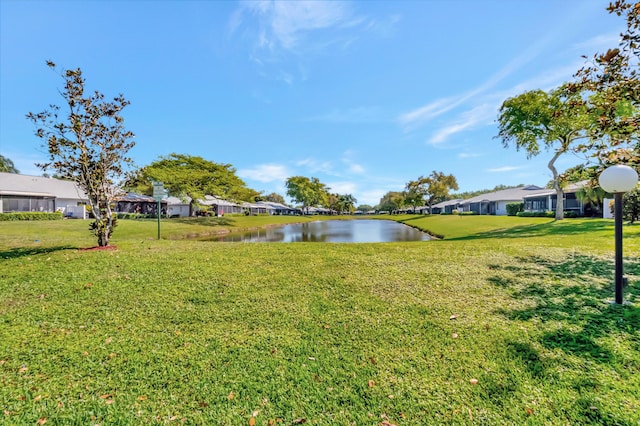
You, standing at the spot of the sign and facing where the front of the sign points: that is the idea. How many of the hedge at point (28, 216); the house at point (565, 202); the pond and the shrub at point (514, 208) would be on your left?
3

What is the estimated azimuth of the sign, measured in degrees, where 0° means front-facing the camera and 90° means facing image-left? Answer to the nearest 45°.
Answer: approximately 0°

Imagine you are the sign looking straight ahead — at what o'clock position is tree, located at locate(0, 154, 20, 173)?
The tree is roughly at 5 o'clock from the sign.

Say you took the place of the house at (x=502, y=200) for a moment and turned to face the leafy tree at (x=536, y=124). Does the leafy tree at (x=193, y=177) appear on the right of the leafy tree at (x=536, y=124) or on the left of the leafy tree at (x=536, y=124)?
right

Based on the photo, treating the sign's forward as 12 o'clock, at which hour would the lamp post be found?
The lamp post is roughly at 11 o'clock from the sign.

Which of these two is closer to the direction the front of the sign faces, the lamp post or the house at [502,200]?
the lamp post

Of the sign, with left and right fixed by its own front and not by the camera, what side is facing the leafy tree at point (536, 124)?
left

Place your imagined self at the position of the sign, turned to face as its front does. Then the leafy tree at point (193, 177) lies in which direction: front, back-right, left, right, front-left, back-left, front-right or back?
back

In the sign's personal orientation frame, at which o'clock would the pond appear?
The pond is roughly at 9 o'clock from the sign.

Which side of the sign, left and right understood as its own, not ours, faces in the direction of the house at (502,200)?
left

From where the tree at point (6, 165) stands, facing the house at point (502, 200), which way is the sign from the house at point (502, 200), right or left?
right

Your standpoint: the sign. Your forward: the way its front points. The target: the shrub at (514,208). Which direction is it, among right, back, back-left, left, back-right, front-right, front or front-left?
left

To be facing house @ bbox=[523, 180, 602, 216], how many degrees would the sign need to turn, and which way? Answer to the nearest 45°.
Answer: approximately 90° to its left
